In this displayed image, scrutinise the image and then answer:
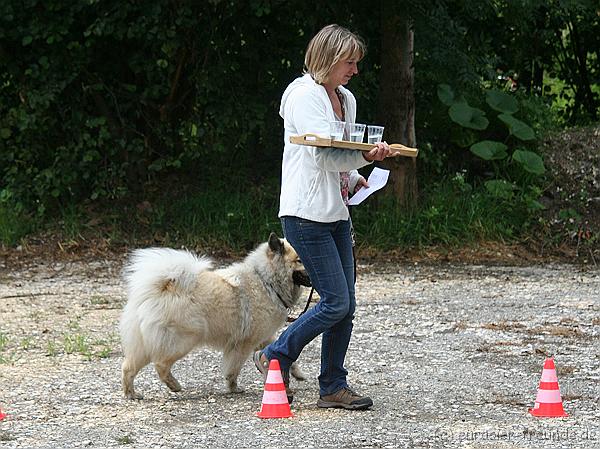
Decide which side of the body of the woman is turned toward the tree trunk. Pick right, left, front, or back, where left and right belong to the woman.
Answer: left

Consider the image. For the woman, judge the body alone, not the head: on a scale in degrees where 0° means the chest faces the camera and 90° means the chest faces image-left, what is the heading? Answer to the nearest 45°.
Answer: approximately 270°

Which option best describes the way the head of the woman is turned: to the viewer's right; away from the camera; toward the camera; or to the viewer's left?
to the viewer's right

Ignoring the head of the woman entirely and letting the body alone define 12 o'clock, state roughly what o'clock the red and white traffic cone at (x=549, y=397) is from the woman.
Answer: The red and white traffic cone is roughly at 12 o'clock from the woman.

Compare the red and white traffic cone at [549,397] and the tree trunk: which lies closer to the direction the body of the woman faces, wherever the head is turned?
the red and white traffic cone
